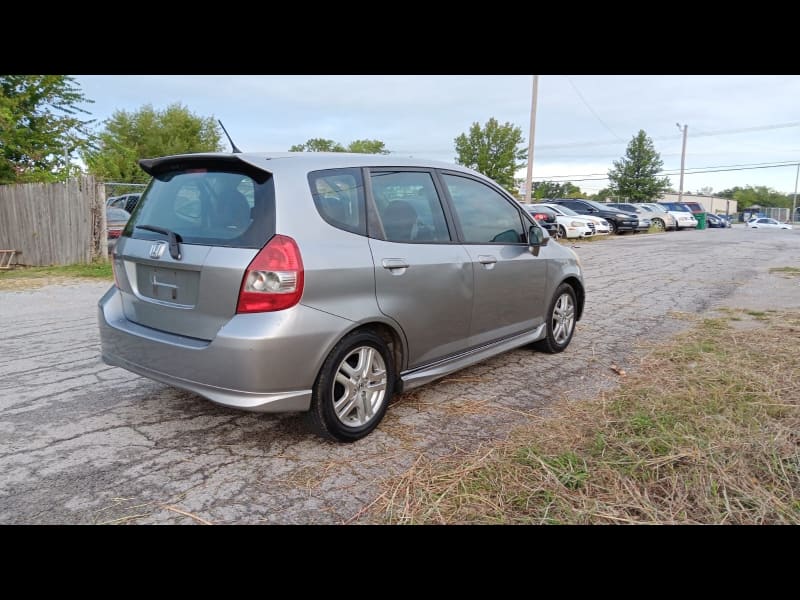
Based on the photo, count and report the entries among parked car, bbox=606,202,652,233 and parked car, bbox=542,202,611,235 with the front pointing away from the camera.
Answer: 0

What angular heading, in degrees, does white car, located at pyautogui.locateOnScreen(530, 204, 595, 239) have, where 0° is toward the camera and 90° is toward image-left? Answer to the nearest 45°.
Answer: approximately 315°

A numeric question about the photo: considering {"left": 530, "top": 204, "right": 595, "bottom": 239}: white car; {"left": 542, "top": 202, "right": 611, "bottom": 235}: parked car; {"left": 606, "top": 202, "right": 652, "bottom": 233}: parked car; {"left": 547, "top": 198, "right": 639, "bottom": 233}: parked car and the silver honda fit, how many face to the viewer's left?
0

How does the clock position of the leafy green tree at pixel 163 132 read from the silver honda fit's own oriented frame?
The leafy green tree is roughly at 10 o'clock from the silver honda fit.

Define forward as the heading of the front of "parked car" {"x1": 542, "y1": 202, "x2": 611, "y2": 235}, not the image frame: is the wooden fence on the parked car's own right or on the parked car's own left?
on the parked car's own right

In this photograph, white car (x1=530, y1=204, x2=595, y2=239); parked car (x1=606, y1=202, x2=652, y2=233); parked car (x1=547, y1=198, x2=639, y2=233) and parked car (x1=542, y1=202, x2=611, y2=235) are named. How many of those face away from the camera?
0

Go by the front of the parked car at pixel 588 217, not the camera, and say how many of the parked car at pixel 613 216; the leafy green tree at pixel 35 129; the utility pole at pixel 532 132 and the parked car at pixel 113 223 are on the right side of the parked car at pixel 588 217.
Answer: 3

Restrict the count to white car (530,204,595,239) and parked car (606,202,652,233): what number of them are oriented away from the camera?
0

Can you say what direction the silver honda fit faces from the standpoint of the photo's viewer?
facing away from the viewer and to the right of the viewer

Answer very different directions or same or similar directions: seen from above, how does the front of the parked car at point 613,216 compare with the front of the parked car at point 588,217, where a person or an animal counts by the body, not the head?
same or similar directions

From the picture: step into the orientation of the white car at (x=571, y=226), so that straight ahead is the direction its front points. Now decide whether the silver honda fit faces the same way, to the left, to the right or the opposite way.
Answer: to the left
